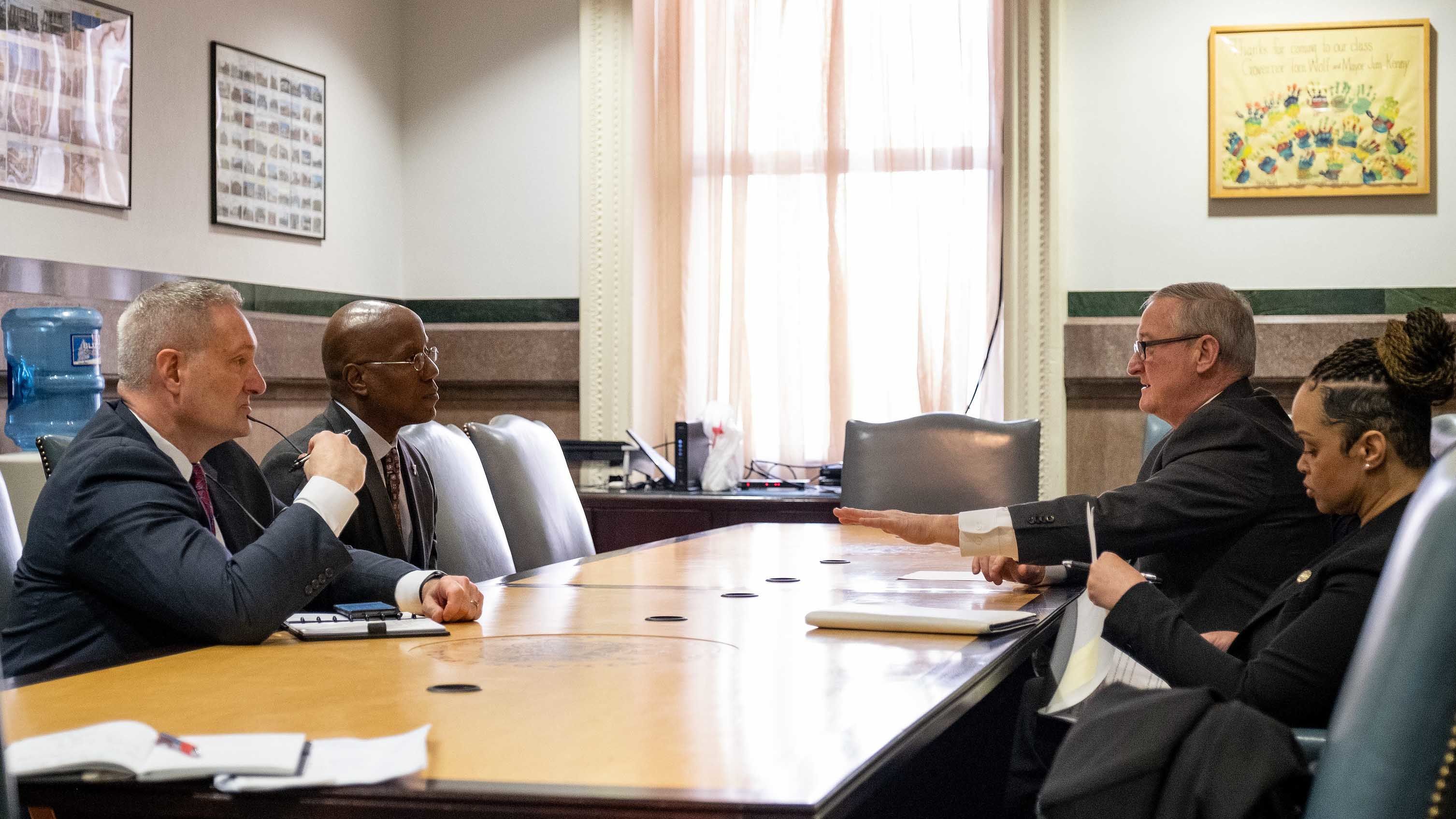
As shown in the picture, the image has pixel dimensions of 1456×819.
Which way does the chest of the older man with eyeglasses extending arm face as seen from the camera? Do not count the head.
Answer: to the viewer's left

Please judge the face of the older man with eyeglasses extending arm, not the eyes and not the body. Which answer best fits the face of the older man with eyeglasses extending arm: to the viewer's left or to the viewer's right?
to the viewer's left

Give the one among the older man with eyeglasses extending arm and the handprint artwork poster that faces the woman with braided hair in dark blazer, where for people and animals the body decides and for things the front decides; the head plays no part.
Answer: the handprint artwork poster

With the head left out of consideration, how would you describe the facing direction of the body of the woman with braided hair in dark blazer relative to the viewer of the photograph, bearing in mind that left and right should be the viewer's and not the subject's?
facing to the left of the viewer

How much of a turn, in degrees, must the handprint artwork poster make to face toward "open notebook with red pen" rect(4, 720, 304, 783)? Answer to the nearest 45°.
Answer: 0° — it already faces it

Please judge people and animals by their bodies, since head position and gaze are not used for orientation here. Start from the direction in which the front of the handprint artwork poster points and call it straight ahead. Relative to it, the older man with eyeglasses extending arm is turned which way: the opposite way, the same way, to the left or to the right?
to the right

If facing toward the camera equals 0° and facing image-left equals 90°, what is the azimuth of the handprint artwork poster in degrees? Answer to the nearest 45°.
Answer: approximately 0°
